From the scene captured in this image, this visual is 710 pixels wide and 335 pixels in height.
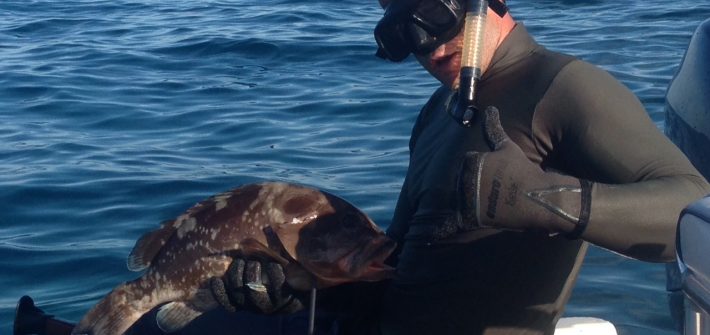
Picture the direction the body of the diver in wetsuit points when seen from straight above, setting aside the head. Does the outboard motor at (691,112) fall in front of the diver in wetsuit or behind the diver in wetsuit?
behind

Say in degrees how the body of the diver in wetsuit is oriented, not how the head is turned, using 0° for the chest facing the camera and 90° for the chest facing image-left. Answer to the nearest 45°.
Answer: approximately 45°

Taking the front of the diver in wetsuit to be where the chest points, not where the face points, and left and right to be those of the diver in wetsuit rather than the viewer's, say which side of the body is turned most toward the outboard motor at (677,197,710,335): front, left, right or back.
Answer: left

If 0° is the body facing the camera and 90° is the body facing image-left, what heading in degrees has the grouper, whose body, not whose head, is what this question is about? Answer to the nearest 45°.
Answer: approximately 270°

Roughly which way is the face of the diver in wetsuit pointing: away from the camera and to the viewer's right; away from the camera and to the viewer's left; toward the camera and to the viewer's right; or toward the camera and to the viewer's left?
toward the camera and to the viewer's left
